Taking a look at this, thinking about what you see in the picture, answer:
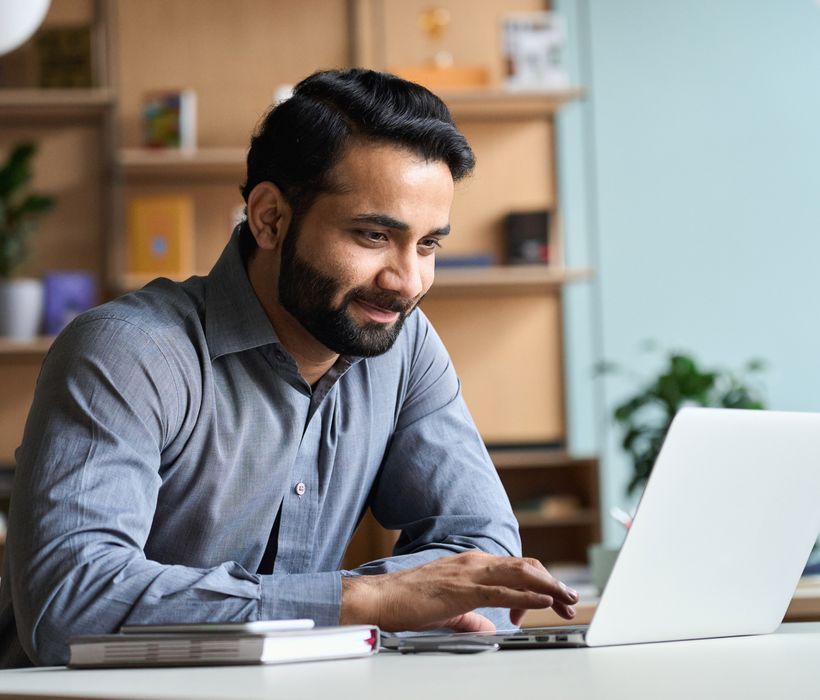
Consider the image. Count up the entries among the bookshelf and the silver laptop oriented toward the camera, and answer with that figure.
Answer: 1

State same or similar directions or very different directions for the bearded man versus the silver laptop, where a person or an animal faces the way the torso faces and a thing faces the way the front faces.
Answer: very different directions

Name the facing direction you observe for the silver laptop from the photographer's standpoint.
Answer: facing away from the viewer and to the left of the viewer

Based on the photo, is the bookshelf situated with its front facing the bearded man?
yes
